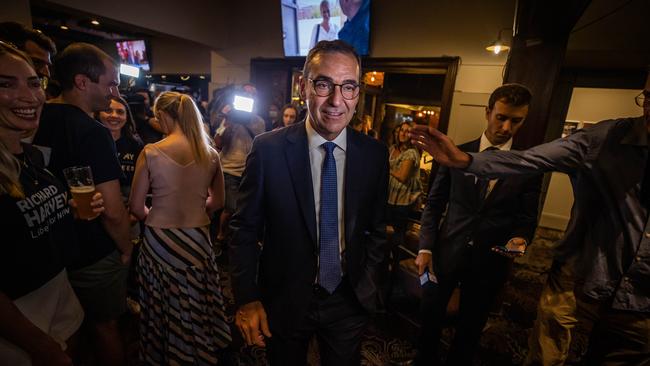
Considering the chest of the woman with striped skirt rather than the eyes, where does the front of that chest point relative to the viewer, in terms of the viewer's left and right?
facing away from the viewer

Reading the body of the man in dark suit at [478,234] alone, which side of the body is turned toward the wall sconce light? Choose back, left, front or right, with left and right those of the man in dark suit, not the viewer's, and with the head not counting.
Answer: back

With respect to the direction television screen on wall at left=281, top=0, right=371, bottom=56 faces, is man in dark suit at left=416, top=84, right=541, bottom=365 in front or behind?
in front

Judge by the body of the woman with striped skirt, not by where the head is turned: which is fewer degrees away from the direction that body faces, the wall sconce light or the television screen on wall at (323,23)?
the television screen on wall

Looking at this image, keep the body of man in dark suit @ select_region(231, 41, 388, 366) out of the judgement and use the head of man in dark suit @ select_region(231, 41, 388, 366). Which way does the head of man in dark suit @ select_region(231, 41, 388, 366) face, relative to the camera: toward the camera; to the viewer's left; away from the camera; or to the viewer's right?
toward the camera

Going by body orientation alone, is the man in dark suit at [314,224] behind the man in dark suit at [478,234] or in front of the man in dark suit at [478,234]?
in front

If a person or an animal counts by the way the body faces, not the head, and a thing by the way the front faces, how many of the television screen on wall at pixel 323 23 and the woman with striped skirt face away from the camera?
1

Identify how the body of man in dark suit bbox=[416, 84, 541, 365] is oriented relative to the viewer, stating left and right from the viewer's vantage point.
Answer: facing the viewer

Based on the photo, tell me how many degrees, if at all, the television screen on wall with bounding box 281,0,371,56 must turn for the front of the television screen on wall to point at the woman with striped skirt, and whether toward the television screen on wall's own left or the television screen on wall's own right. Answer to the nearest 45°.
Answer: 0° — it already faces them

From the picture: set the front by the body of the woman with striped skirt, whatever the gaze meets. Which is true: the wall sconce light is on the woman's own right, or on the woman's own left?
on the woman's own right

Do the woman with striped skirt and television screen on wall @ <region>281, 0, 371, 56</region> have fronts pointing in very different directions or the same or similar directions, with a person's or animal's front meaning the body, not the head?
very different directions

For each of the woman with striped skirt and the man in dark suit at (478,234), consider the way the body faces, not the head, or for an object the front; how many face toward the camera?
1

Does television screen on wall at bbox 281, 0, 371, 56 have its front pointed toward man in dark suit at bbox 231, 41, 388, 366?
yes

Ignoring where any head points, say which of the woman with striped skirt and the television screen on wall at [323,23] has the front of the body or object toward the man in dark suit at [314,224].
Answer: the television screen on wall
